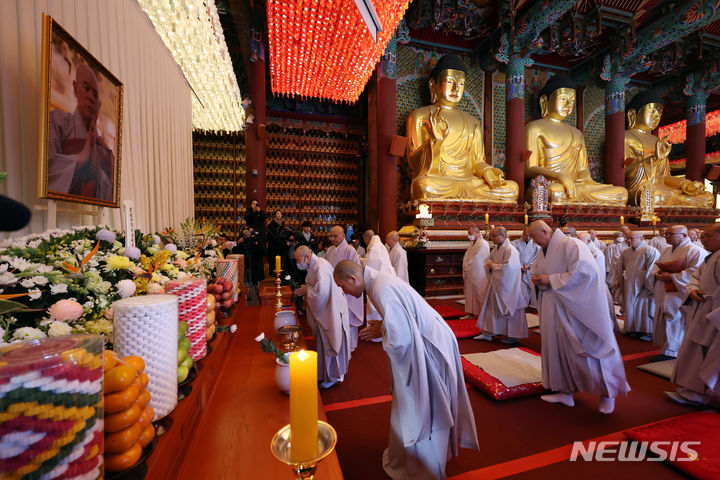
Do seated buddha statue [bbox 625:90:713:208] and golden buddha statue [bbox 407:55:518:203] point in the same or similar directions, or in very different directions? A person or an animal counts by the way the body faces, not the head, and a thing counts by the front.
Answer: same or similar directions

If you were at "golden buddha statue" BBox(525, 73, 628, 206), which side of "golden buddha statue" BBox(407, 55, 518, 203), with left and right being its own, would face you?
left

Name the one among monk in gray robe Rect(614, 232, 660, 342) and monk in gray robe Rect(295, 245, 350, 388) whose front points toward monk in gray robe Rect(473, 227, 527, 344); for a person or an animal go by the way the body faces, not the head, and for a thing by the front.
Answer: monk in gray robe Rect(614, 232, 660, 342)

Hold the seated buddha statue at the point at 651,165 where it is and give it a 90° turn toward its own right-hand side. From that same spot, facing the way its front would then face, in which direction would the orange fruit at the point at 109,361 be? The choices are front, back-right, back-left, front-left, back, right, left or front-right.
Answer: front-left

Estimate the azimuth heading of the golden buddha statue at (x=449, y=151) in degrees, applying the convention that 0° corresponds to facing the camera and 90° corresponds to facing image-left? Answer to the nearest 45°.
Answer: approximately 315°

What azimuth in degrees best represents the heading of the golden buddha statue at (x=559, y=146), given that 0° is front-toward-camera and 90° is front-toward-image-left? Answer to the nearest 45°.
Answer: approximately 315°

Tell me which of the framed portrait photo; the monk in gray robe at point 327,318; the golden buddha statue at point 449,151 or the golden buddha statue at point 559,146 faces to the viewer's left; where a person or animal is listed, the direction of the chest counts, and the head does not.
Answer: the monk in gray robe

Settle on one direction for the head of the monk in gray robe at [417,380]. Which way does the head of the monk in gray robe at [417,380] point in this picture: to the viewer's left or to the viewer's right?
to the viewer's left

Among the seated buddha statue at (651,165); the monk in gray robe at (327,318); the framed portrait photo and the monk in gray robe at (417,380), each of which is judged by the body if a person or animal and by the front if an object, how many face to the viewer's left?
2

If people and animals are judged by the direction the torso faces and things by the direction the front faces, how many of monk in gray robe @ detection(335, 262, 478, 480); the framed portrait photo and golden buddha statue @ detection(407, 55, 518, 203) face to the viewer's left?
1

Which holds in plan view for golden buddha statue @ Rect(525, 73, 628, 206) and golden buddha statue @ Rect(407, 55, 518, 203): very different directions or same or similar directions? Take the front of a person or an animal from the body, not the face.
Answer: same or similar directions

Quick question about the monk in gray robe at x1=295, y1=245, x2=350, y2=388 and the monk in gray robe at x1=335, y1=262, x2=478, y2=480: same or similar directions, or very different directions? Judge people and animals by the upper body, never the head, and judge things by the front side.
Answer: same or similar directions

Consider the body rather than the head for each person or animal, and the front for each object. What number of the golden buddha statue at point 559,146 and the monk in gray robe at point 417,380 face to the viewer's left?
1

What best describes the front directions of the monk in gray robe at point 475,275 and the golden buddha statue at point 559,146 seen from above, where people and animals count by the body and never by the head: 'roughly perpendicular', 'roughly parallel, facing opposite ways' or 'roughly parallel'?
roughly perpendicular

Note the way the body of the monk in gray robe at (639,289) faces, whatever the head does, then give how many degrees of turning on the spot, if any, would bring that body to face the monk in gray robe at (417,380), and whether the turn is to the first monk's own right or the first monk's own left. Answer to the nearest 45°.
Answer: approximately 45° to the first monk's own left

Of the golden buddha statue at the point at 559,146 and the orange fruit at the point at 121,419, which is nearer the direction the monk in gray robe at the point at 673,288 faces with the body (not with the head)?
the orange fruit

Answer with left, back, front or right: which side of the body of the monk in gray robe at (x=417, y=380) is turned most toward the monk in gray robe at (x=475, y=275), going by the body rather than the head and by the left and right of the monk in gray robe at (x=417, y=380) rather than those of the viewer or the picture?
right
